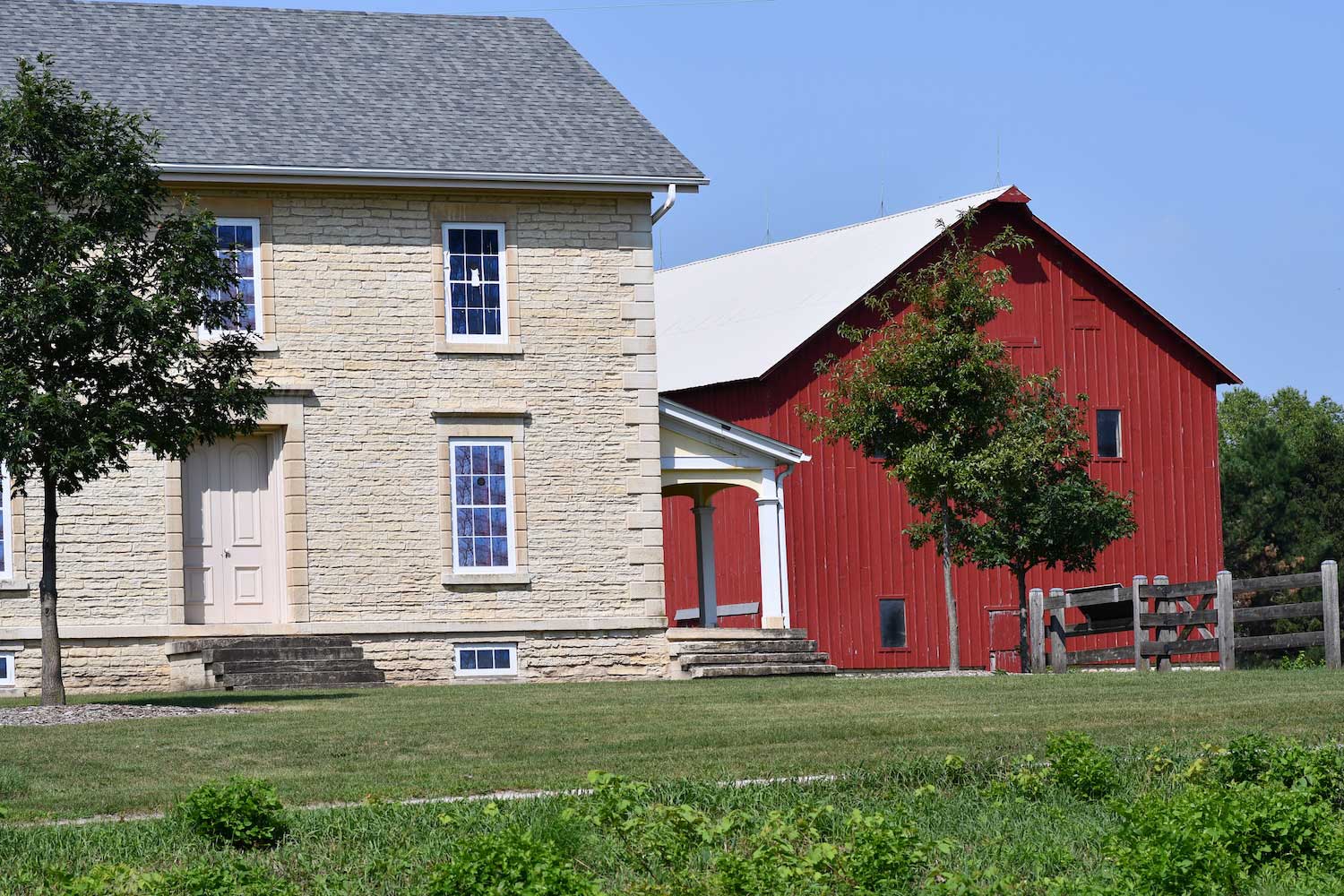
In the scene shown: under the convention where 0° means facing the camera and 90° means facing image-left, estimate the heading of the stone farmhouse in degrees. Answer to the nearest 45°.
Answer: approximately 0°

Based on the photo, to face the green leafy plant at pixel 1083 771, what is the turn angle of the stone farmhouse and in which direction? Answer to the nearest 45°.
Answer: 0° — it already faces it

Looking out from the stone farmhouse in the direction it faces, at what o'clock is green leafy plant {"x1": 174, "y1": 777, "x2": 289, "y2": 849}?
The green leafy plant is roughly at 12 o'clock from the stone farmhouse.

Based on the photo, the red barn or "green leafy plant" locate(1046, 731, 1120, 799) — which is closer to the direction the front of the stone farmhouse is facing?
the green leafy plant

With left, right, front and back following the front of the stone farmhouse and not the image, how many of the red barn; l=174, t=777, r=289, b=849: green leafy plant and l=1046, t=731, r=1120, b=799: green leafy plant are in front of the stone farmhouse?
2

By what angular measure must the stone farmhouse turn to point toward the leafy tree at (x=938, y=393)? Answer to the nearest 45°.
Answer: approximately 90° to its left

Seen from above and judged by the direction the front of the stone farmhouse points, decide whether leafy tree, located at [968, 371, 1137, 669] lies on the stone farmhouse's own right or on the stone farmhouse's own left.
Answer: on the stone farmhouse's own left

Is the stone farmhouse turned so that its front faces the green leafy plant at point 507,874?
yes

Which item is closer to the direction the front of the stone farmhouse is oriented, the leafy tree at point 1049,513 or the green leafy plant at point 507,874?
the green leafy plant
